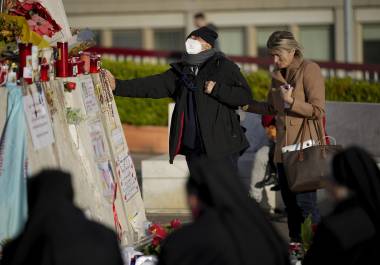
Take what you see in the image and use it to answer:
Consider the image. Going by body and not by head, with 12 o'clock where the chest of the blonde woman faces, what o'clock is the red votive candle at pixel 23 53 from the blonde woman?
The red votive candle is roughly at 12 o'clock from the blonde woman.

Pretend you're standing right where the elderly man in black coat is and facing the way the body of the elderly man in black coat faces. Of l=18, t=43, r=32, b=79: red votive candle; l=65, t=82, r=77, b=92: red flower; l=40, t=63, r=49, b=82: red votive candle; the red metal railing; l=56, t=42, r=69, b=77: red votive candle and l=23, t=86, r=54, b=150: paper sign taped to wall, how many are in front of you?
5

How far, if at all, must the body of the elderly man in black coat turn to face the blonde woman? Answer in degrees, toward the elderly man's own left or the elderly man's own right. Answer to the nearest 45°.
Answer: approximately 135° to the elderly man's own left

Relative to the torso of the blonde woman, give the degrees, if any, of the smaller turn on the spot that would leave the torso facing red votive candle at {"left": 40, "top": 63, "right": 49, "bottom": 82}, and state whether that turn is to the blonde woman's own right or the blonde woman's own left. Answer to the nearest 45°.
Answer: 0° — they already face it

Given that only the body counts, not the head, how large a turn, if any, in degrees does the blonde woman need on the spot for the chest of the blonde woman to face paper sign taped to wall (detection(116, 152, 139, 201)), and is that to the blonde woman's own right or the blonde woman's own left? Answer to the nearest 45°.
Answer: approximately 45° to the blonde woman's own right

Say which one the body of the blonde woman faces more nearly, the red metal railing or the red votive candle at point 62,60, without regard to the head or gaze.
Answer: the red votive candle

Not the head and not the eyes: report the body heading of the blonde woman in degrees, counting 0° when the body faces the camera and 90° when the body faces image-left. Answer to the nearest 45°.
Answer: approximately 45°

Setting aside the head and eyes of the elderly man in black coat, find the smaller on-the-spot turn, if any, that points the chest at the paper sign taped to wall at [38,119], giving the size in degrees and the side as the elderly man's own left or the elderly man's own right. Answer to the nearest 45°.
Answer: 0° — they already face it

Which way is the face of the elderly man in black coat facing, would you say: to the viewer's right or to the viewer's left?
to the viewer's left

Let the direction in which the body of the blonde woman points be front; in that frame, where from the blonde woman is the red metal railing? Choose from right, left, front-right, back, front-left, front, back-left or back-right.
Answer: back-right

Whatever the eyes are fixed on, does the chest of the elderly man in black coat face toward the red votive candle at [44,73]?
yes
